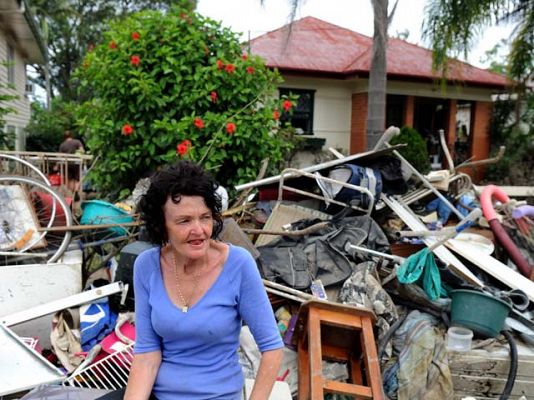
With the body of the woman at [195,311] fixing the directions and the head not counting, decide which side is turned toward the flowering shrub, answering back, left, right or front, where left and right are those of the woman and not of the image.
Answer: back

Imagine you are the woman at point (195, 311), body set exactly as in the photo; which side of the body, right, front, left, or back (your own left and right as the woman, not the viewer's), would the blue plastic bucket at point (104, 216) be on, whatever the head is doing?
back

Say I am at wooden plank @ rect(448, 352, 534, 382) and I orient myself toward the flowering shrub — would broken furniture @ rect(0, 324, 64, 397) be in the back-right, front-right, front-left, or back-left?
front-left

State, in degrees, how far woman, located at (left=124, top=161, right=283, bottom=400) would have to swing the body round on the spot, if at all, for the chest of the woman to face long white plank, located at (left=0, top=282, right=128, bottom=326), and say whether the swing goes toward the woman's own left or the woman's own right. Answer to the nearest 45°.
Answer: approximately 135° to the woman's own right

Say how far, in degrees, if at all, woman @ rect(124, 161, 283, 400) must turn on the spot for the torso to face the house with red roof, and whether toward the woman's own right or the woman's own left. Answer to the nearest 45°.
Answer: approximately 180°

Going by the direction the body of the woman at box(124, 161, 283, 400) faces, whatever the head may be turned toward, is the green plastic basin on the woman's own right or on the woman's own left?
on the woman's own left

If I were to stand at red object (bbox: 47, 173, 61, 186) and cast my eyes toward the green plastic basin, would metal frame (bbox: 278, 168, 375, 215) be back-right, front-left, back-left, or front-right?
front-left

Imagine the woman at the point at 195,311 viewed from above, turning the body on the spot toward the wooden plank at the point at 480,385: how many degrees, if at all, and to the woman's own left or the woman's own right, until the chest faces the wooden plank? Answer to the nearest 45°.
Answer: approximately 135° to the woman's own left

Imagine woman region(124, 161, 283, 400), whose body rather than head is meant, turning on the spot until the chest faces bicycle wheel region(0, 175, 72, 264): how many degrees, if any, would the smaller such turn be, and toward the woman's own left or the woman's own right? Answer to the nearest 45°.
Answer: approximately 135° to the woman's own right

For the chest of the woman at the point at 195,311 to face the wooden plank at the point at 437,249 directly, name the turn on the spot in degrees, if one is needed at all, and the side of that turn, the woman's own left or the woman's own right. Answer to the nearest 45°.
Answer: approximately 135° to the woman's own left

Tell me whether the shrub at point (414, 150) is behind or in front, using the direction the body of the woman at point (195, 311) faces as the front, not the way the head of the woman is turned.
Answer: behind

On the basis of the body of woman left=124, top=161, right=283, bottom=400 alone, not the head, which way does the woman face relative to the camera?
toward the camera

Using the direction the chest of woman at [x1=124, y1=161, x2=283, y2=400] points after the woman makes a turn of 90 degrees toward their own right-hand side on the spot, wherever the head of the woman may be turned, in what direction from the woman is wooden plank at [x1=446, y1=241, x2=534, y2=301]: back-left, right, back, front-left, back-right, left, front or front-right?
back-right

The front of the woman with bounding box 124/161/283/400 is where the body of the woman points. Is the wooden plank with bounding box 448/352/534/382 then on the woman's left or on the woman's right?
on the woman's left
